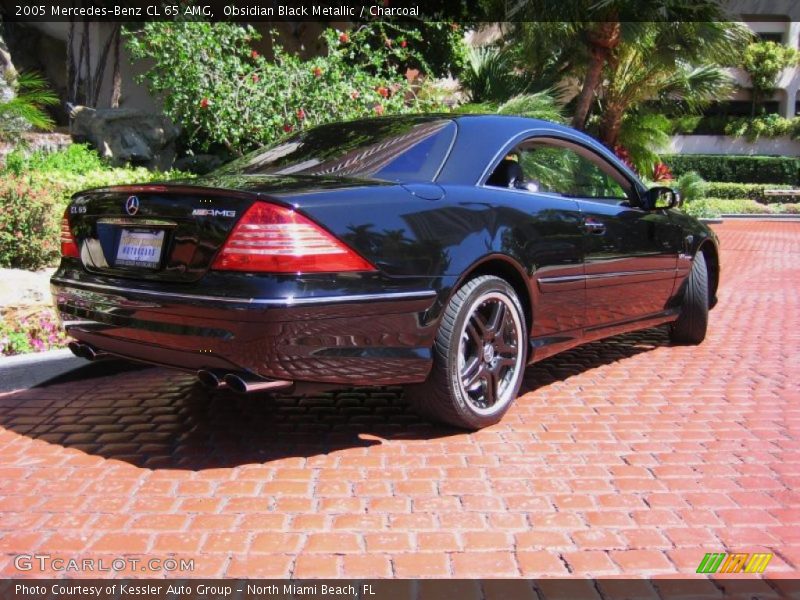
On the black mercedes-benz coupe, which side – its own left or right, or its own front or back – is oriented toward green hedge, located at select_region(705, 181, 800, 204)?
front

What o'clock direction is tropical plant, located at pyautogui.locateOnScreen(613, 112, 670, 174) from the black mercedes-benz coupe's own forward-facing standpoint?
The tropical plant is roughly at 11 o'clock from the black mercedes-benz coupe.

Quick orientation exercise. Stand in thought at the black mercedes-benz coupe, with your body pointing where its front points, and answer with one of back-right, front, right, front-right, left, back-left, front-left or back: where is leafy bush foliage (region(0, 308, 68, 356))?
left

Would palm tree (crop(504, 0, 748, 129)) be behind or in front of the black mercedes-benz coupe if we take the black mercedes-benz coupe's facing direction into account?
in front

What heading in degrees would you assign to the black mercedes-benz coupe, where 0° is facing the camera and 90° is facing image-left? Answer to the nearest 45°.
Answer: approximately 225°

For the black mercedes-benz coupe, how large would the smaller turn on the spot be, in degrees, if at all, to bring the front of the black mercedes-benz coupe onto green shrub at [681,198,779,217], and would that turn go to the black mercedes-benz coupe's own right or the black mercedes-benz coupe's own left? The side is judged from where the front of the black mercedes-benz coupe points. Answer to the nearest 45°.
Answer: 0° — it already faces it

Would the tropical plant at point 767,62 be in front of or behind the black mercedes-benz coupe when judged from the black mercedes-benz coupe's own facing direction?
in front

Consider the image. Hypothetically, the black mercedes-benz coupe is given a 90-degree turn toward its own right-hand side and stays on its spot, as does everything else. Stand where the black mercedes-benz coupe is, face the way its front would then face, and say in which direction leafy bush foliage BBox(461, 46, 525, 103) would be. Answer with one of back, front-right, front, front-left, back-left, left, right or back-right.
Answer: back-left

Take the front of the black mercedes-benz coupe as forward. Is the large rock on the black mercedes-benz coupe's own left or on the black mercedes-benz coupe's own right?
on the black mercedes-benz coupe's own left

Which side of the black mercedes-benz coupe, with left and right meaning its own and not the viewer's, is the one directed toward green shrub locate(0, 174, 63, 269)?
left

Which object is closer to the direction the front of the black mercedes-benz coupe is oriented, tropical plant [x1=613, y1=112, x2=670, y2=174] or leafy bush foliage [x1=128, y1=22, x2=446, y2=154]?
the tropical plant

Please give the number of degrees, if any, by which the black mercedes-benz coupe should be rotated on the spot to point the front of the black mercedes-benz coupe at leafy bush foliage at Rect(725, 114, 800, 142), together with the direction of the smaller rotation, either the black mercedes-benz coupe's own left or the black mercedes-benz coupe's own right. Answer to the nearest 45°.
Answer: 0° — it already faces it

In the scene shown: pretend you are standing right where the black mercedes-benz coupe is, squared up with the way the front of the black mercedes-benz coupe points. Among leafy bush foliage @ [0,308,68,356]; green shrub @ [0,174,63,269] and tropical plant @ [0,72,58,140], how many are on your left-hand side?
3

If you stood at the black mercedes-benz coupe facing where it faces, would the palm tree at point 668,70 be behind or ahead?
ahead

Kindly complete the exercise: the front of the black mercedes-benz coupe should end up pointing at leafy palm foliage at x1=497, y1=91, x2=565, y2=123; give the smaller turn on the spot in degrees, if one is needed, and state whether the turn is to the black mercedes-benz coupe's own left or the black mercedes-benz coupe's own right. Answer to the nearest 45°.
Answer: approximately 45° to the black mercedes-benz coupe's own left

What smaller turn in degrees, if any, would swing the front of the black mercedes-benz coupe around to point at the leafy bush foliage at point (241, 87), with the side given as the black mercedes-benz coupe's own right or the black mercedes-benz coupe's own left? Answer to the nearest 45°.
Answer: approximately 45° to the black mercedes-benz coupe's own left

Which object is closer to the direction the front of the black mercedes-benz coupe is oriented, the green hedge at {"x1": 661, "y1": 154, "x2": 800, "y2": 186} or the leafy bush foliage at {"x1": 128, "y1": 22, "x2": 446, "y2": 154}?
the green hedge
